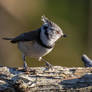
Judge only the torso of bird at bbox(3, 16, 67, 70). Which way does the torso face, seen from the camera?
to the viewer's right
